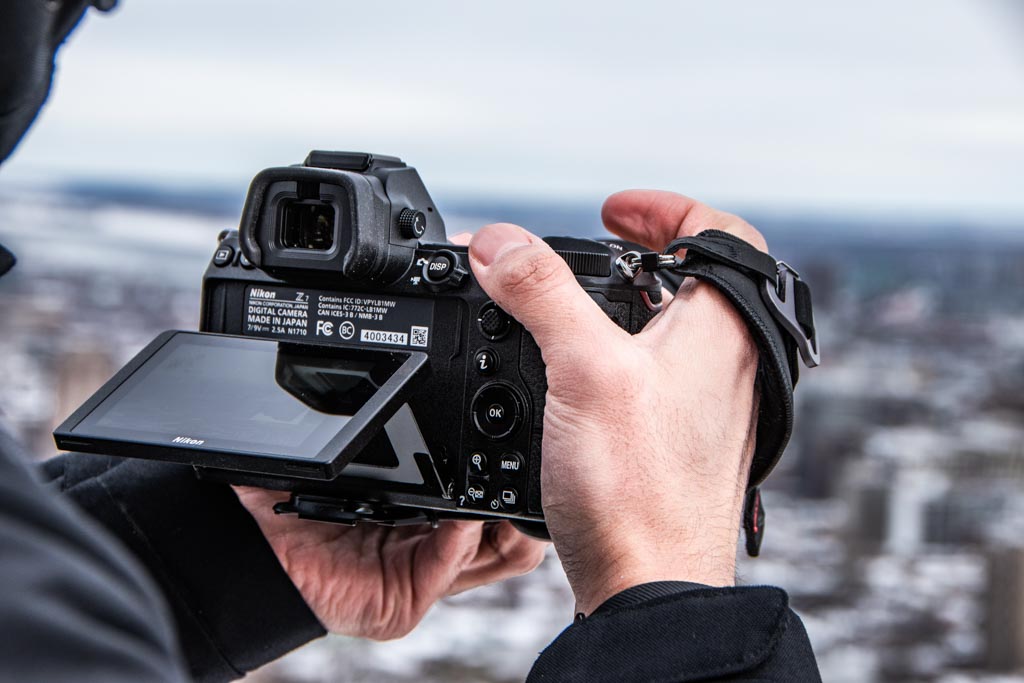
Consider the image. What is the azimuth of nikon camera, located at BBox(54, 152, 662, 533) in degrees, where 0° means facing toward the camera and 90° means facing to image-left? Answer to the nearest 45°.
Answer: approximately 225°
